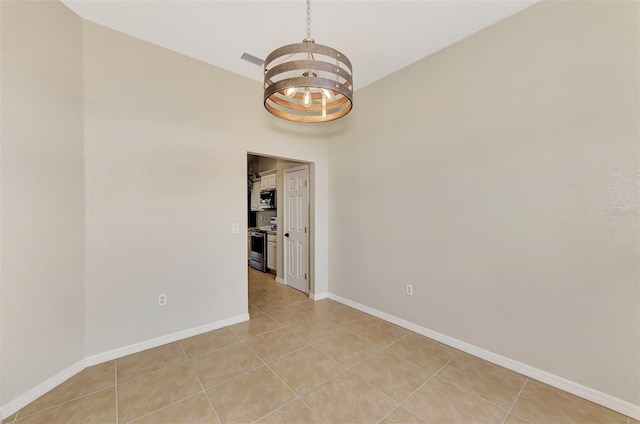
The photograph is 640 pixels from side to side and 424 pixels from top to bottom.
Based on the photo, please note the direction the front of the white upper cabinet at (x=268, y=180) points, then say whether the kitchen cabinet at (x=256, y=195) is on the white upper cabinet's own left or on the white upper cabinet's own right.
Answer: on the white upper cabinet's own right
